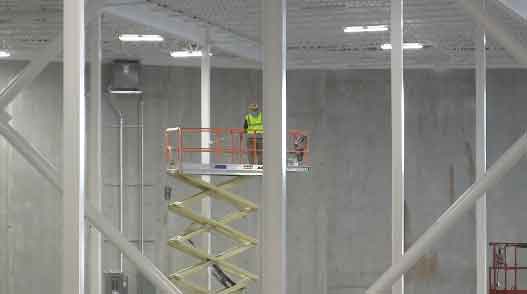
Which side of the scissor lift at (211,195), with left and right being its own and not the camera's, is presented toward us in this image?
right

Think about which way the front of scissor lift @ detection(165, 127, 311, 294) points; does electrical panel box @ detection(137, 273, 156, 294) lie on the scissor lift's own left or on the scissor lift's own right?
on the scissor lift's own left

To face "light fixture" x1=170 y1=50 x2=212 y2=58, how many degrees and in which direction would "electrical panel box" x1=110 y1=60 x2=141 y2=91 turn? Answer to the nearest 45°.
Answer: approximately 45° to its left

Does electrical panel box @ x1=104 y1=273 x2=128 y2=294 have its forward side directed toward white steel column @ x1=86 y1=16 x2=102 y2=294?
yes

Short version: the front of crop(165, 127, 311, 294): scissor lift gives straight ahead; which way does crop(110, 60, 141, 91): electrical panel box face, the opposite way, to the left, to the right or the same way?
to the right

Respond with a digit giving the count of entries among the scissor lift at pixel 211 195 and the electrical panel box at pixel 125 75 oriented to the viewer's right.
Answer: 1

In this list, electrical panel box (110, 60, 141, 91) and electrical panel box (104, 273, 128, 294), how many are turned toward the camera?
2

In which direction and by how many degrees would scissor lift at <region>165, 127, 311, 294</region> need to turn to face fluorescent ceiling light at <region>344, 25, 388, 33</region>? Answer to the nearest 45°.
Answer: approximately 45° to its left

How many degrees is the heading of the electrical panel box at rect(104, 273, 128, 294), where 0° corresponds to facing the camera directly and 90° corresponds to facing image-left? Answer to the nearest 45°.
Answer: approximately 0°

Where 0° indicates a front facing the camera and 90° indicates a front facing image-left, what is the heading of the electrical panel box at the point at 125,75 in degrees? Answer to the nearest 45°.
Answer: approximately 0°

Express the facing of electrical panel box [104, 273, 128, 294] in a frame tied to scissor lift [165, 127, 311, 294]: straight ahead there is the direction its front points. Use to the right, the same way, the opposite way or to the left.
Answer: to the right

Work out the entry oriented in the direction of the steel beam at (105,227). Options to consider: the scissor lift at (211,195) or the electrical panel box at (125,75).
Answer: the electrical panel box

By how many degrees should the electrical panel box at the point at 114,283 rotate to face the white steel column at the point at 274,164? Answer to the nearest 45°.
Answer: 0° — it already faces it
